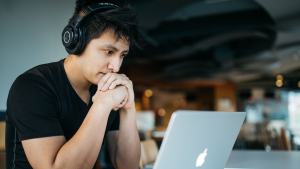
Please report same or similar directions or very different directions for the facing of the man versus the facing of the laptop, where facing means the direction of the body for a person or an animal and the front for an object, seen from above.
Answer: very different directions

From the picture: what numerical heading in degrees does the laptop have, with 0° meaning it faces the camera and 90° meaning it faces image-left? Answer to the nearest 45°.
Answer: approximately 135°

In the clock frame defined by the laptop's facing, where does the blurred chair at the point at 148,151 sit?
The blurred chair is roughly at 1 o'clock from the laptop.
